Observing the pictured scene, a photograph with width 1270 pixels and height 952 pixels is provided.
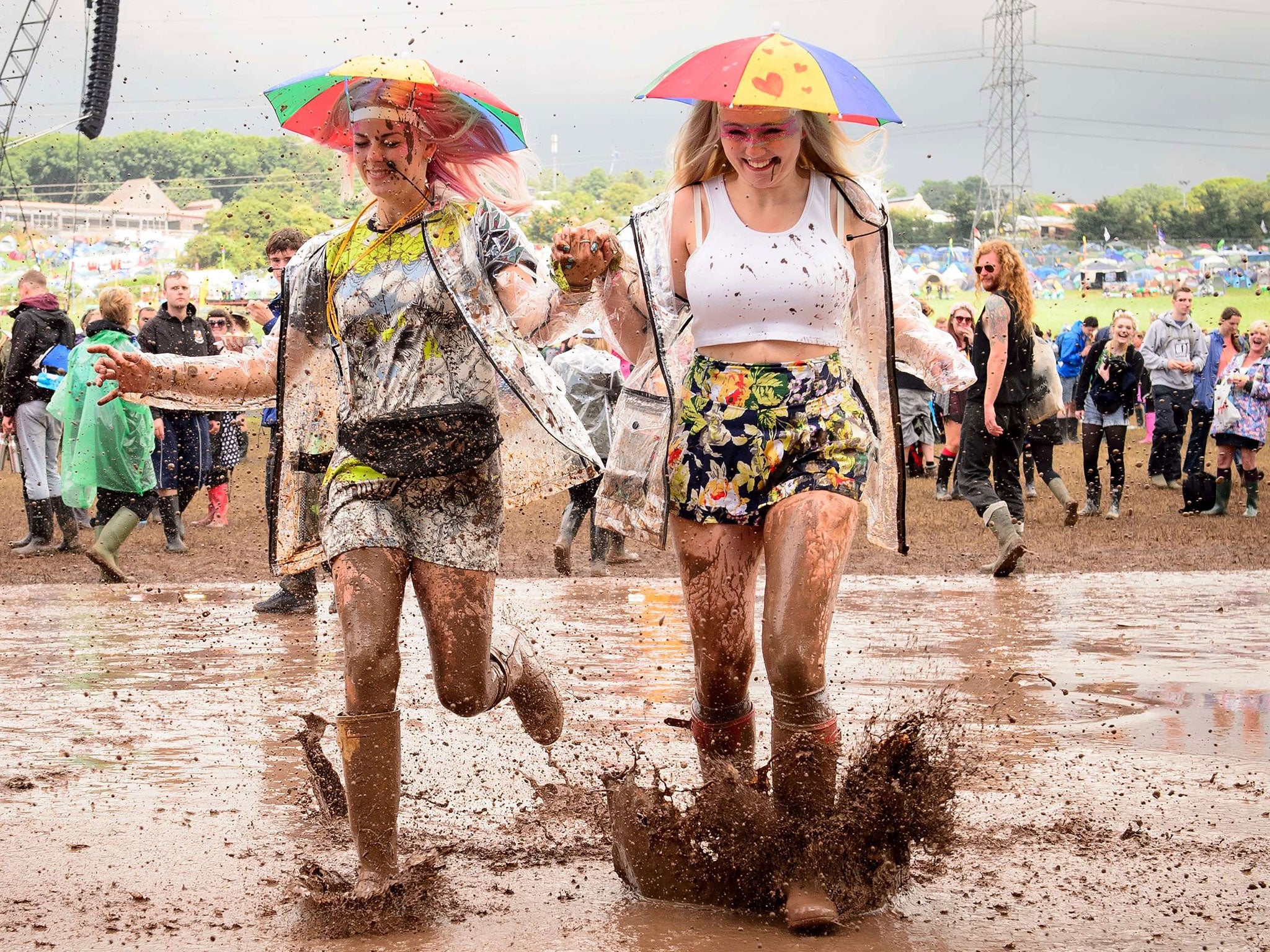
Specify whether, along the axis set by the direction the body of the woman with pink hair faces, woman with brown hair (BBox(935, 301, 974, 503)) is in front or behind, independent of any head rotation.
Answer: behind

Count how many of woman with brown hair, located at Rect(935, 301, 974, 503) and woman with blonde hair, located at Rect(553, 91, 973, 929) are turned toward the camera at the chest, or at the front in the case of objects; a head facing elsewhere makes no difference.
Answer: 2

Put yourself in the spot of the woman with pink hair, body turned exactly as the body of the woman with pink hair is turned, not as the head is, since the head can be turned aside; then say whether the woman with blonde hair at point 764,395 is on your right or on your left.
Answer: on your left

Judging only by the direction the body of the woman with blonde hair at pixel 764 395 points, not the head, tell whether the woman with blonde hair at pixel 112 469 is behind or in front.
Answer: behind

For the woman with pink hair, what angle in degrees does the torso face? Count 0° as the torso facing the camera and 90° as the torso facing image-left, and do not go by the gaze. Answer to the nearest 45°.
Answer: approximately 0°

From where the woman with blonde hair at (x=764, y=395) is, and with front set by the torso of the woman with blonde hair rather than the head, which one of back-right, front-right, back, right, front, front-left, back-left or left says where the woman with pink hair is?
right

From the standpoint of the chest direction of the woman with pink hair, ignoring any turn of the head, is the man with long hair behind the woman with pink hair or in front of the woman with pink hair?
behind
